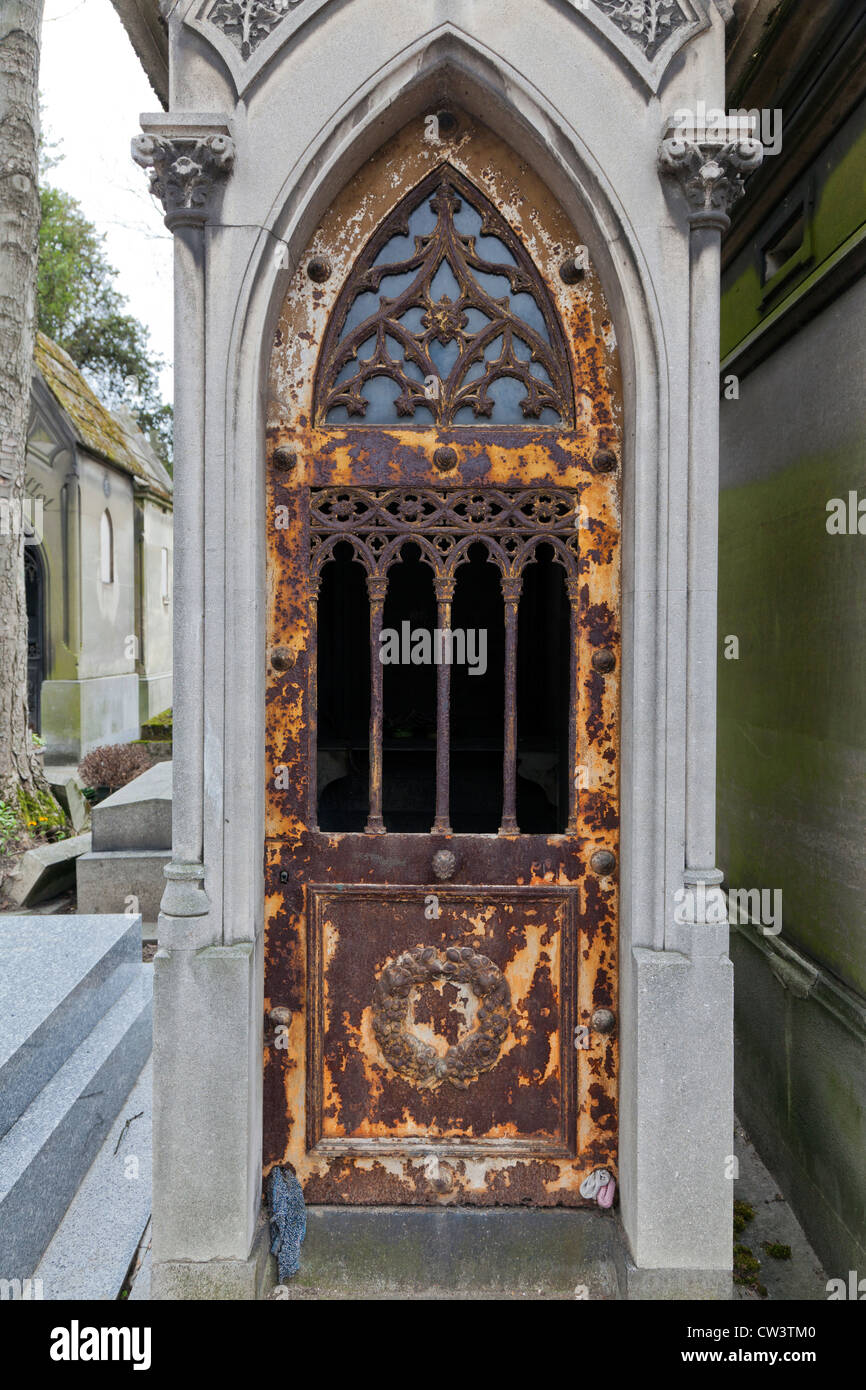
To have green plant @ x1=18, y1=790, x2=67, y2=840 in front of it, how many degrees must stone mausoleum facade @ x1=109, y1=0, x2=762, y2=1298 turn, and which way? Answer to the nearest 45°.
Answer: approximately 135° to its right

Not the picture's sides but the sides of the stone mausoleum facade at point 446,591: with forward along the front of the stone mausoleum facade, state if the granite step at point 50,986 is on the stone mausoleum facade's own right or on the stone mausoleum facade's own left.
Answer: on the stone mausoleum facade's own right

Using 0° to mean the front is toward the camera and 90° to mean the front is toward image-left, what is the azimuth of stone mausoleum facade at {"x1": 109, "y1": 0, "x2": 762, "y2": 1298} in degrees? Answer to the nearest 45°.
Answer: approximately 0°

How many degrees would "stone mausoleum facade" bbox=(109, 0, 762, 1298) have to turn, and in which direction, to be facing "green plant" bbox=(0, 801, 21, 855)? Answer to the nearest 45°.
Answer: approximately 135° to its right
